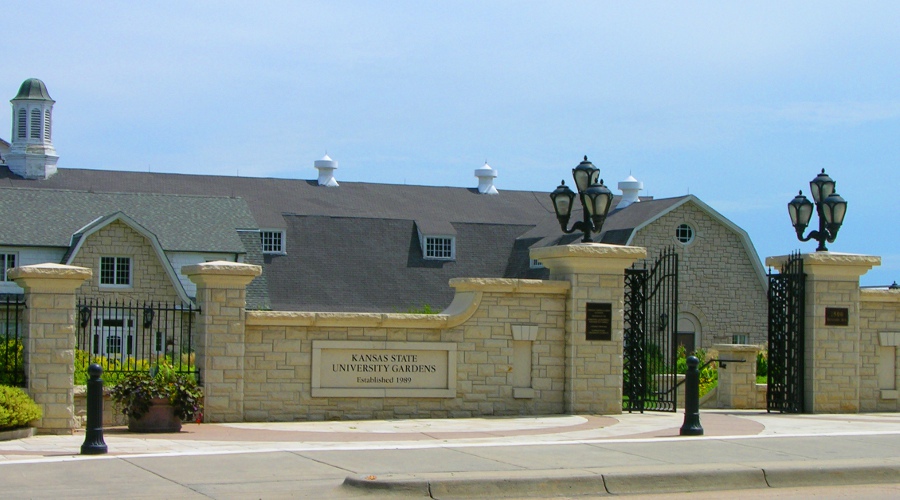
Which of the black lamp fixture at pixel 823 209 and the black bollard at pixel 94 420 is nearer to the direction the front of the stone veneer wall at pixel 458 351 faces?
the black bollard

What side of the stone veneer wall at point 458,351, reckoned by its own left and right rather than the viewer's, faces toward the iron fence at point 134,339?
right

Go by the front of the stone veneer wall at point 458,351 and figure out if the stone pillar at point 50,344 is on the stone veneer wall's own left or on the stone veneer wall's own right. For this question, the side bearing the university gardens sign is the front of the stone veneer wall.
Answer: on the stone veneer wall's own right

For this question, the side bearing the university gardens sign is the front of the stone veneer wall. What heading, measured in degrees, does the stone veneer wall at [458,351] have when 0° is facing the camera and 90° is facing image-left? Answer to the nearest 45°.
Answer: approximately 0°

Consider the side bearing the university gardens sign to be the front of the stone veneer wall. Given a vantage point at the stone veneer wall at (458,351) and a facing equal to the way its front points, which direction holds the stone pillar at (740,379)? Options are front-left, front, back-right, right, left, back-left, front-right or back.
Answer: back-left

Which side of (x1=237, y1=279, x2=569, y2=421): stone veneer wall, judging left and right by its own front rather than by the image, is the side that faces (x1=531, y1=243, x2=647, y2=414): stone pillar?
left
